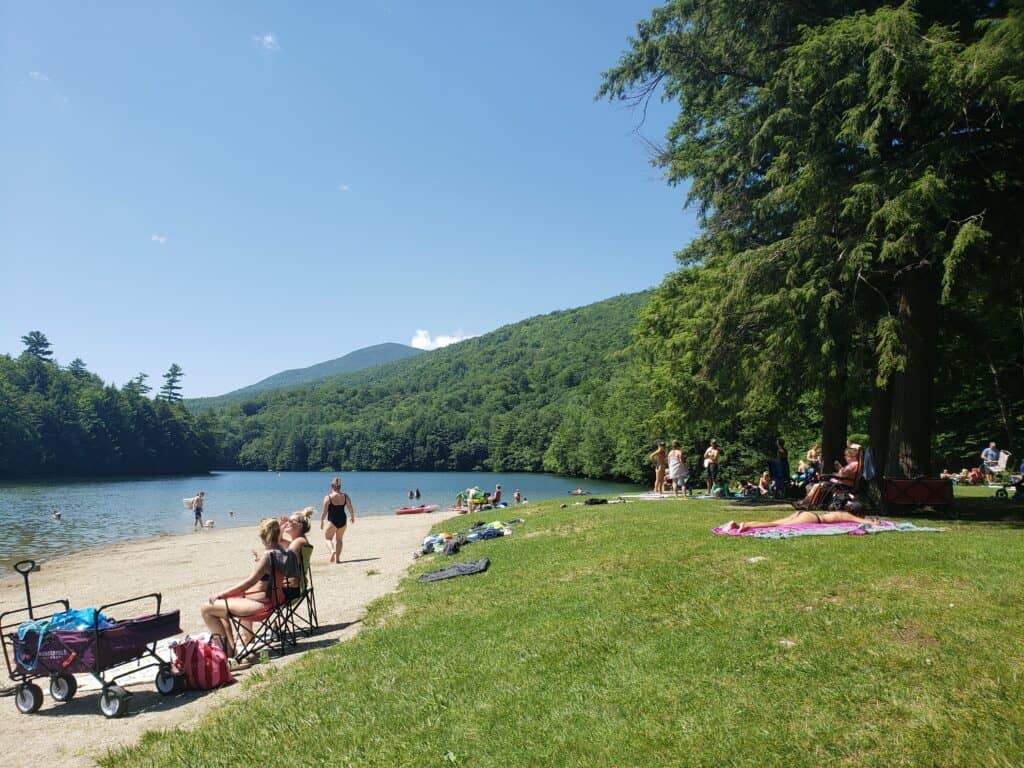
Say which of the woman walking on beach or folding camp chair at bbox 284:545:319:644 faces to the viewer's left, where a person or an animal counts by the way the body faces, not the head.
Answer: the folding camp chair

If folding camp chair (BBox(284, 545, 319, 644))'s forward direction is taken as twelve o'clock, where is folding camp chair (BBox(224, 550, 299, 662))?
folding camp chair (BBox(224, 550, 299, 662)) is roughly at 10 o'clock from folding camp chair (BBox(284, 545, 319, 644)).

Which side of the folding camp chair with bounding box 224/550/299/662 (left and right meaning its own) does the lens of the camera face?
left

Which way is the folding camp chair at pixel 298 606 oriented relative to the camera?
to the viewer's left

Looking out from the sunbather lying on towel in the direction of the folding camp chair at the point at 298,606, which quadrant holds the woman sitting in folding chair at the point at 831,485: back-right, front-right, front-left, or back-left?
back-right

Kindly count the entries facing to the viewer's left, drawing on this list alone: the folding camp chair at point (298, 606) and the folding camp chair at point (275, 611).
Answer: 2

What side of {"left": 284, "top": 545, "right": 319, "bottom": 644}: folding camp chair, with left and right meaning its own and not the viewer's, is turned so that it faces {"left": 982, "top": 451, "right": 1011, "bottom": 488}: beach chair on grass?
back

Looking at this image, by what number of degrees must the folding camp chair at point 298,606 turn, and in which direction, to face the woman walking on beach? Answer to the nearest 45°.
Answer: approximately 90° to its right

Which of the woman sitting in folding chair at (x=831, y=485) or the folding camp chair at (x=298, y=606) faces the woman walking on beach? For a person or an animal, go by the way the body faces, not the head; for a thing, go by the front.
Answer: the woman sitting in folding chair

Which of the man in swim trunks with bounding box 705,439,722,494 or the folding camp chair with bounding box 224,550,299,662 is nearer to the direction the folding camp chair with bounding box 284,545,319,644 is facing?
the folding camp chair

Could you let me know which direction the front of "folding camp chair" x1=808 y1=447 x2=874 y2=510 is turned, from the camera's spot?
facing to the left of the viewer

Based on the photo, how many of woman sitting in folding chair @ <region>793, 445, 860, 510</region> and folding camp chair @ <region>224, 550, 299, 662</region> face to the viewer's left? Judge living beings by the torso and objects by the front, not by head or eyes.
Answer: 2
